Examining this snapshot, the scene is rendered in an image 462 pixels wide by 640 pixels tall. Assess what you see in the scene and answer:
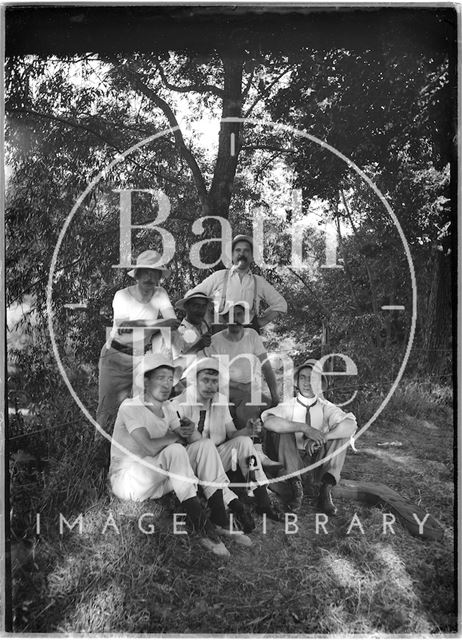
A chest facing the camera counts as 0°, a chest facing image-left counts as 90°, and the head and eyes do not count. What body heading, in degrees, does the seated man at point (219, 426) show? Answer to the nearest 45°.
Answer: approximately 315°

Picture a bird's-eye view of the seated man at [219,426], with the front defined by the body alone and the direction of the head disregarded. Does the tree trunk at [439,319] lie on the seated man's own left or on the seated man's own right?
on the seated man's own left

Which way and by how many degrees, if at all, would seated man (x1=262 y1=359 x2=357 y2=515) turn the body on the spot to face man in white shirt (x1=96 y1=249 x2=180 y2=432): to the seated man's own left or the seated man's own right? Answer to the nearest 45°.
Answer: approximately 90° to the seated man's own right

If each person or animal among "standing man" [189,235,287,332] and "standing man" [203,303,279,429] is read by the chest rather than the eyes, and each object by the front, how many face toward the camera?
2

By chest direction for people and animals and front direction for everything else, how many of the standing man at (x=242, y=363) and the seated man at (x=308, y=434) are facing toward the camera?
2

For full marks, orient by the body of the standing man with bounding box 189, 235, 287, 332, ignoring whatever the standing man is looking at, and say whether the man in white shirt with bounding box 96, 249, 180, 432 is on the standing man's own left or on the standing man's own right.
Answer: on the standing man's own right
